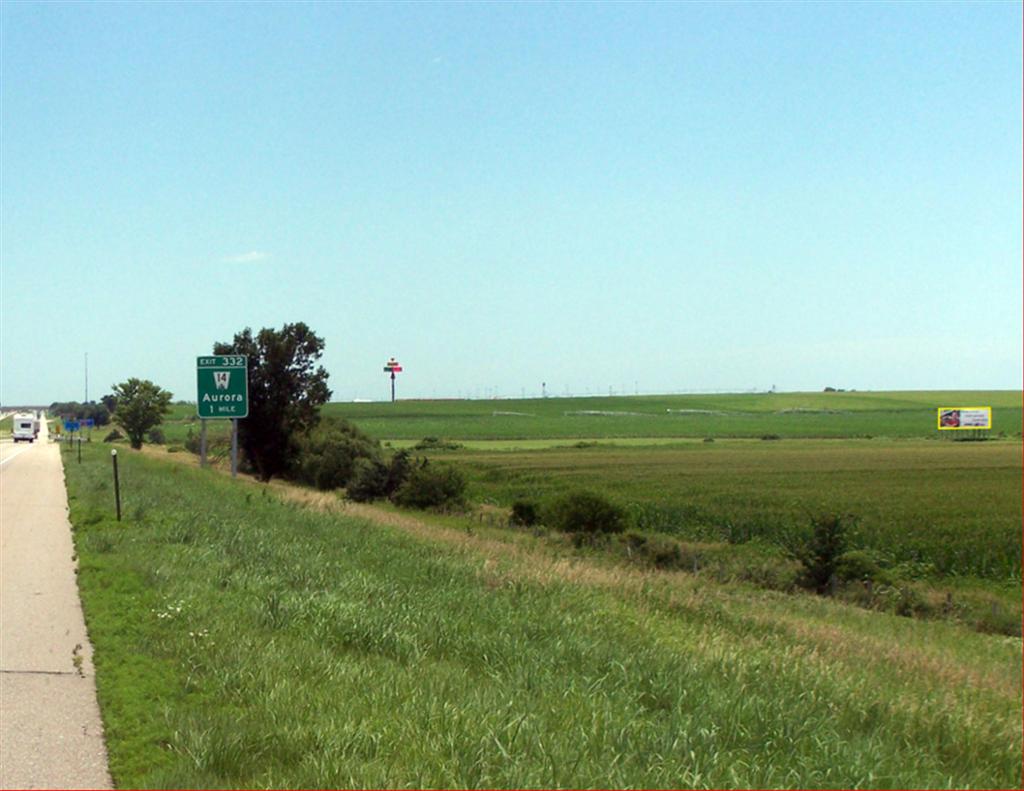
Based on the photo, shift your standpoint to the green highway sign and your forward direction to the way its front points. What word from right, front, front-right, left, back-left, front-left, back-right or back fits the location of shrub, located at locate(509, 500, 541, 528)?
left

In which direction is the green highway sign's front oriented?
toward the camera

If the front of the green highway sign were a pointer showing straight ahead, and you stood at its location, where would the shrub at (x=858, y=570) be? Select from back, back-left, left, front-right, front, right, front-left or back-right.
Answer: front-left

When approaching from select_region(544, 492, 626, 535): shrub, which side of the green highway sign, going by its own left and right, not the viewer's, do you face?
left

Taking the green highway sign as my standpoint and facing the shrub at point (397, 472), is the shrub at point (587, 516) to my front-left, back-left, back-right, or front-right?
front-right

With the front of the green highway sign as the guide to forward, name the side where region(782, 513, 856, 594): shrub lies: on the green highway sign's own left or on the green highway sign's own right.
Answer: on the green highway sign's own left

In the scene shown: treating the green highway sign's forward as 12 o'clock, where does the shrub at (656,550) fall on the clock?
The shrub is roughly at 10 o'clock from the green highway sign.

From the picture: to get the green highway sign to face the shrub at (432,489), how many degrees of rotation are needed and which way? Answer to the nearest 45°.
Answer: approximately 45° to its left
